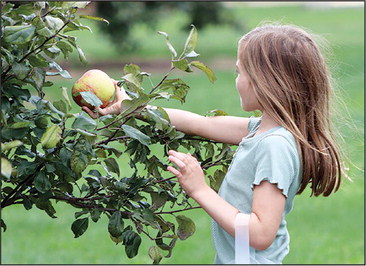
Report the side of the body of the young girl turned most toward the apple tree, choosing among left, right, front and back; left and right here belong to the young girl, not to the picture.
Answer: front

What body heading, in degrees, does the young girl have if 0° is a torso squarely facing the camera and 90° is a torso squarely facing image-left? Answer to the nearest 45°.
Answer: approximately 90°

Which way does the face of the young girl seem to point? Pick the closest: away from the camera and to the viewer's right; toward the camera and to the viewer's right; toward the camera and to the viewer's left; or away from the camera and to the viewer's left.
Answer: away from the camera and to the viewer's left
